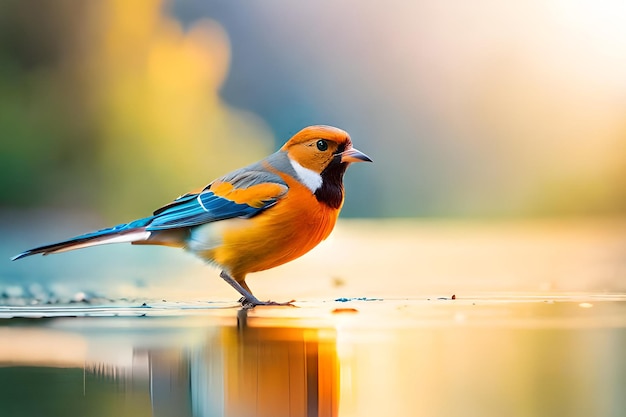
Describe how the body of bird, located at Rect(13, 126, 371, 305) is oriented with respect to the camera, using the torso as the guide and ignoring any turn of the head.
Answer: to the viewer's right
